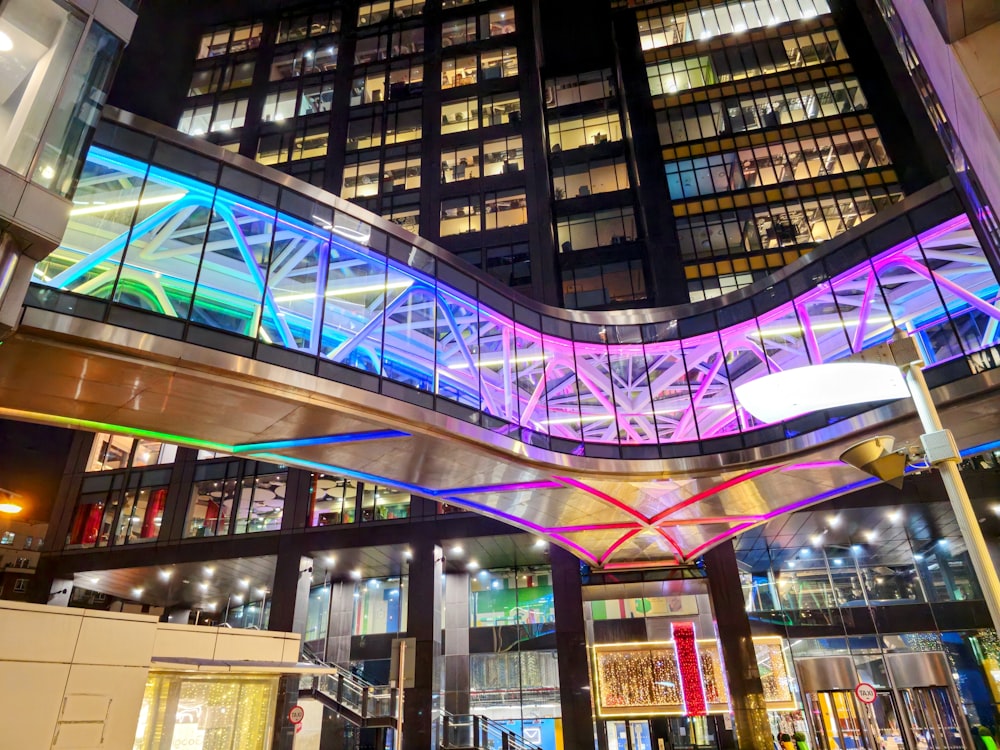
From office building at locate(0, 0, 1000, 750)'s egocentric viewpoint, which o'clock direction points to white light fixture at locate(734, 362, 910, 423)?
The white light fixture is roughly at 12 o'clock from the office building.

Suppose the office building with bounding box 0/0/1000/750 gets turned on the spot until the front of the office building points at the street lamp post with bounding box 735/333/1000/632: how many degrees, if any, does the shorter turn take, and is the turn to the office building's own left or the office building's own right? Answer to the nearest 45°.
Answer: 0° — it already faces it
